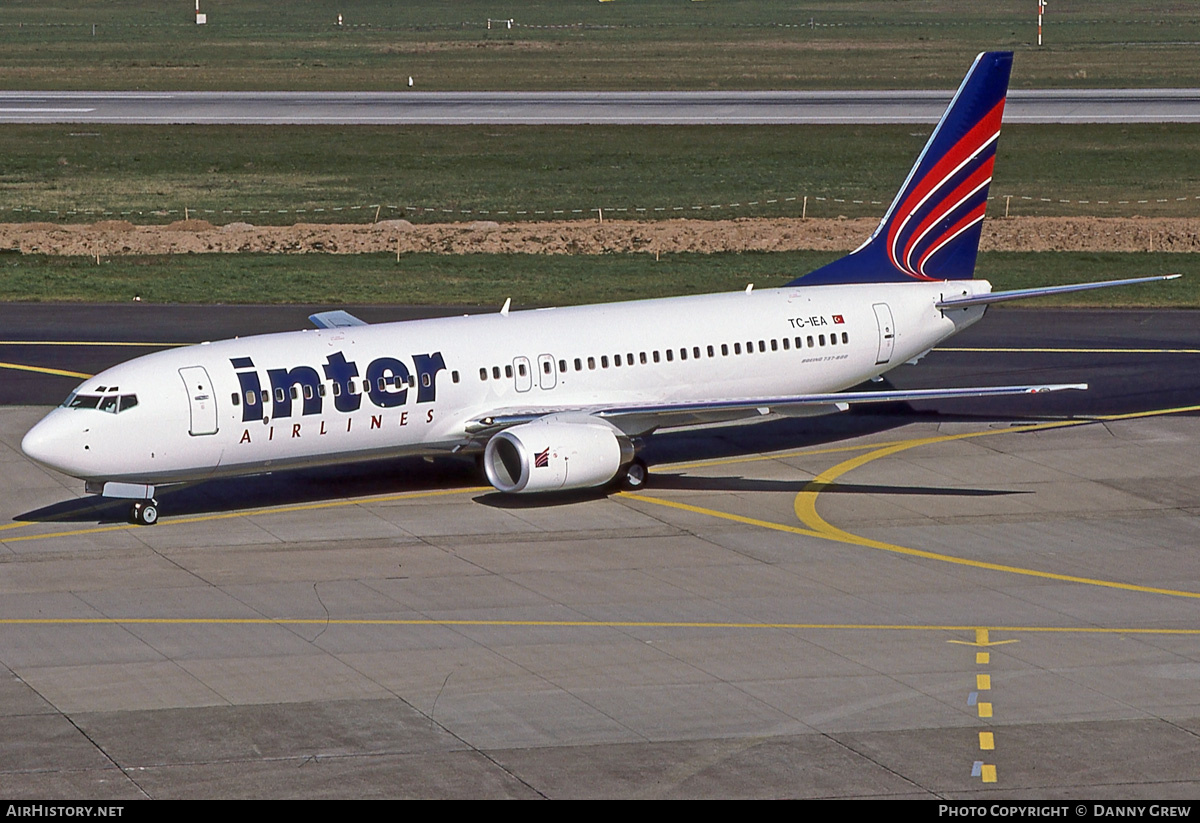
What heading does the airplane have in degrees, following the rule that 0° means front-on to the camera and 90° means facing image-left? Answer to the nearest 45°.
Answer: approximately 45°
